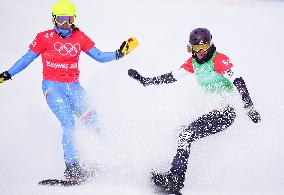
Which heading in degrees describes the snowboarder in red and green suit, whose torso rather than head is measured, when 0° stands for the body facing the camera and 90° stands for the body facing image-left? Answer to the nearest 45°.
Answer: approximately 45°
